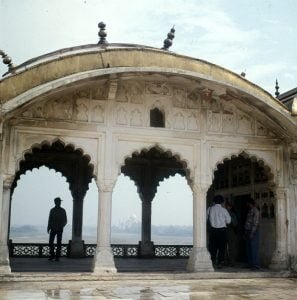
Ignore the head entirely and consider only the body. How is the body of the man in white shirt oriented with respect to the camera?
away from the camera

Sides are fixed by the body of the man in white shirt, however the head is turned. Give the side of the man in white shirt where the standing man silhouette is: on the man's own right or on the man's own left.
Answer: on the man's own left
